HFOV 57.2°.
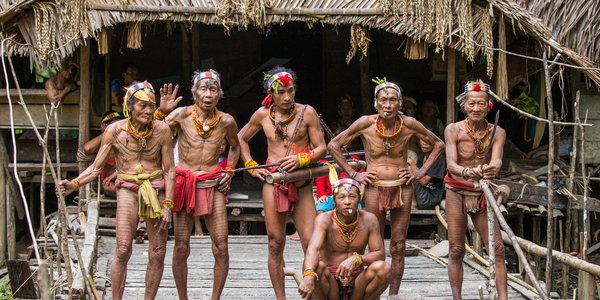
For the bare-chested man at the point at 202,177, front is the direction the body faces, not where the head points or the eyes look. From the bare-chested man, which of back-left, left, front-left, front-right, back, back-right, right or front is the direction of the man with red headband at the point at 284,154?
left

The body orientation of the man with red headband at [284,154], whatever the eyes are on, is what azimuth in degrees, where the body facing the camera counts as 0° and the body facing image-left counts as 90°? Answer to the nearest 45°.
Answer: approximately 0°

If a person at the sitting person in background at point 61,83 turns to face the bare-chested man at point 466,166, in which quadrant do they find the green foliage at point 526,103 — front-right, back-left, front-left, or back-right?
front-left

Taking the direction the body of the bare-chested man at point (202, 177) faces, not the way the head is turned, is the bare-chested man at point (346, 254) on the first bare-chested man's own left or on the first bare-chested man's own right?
on the first bare-chested man's own left

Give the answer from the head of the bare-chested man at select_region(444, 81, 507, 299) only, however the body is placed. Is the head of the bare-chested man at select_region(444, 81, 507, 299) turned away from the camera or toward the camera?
toward the camera

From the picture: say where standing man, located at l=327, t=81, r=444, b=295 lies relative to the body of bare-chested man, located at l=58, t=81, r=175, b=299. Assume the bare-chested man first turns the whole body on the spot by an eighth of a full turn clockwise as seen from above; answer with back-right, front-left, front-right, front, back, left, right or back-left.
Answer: back-left

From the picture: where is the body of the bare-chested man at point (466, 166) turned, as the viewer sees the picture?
toward the camera

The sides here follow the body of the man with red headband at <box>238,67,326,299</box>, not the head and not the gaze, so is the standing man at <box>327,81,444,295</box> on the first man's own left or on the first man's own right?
on the first man's own left

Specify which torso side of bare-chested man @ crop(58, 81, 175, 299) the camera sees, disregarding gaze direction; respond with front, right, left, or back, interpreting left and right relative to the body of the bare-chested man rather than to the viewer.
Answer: front
